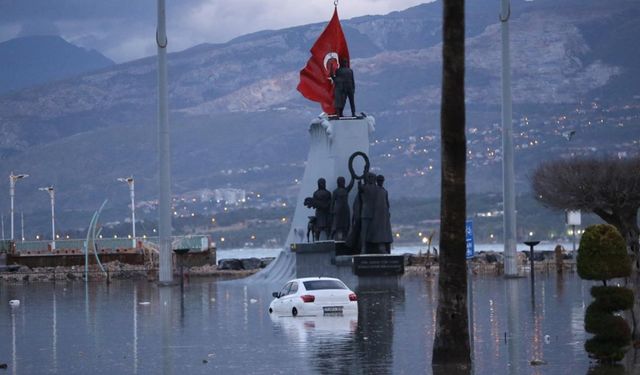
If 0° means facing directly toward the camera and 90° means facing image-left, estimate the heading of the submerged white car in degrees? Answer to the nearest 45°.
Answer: approximately 135°

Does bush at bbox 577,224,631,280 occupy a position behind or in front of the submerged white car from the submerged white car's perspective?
behind

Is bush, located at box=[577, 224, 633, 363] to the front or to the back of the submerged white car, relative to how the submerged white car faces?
to the back
